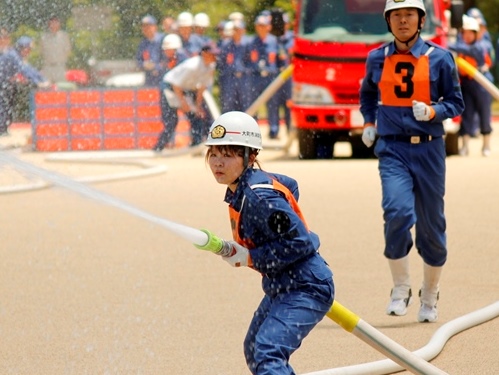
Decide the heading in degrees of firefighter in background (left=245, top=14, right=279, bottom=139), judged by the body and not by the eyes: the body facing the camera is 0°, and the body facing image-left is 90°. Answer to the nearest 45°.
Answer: approximately 0°

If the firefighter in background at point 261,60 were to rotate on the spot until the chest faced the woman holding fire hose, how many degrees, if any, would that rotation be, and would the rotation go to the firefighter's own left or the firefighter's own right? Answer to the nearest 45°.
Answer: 0° — they already face them

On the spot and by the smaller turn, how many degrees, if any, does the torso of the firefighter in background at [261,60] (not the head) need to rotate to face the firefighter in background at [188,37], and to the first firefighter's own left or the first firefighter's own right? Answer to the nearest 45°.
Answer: approximately 90° to the first firefighter's own right

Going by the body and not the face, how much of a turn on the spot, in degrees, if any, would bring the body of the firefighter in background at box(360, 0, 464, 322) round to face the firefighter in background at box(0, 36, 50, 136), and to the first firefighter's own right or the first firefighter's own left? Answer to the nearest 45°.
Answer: approximately 135° to the first firefighter's own right

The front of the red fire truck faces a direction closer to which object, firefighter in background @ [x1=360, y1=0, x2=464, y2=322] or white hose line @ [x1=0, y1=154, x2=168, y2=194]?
the firefighter in background

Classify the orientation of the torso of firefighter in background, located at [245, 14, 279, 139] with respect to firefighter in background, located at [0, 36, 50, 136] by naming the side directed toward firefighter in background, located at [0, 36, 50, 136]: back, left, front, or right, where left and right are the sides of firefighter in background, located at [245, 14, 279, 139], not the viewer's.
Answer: right

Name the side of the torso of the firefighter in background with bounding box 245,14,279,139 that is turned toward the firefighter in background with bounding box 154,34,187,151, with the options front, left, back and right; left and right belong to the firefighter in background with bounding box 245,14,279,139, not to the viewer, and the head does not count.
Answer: right

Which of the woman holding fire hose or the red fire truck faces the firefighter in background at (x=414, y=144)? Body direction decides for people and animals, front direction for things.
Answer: the red fire truck
